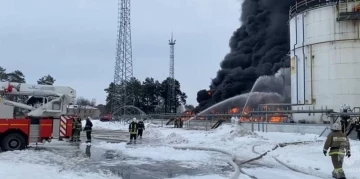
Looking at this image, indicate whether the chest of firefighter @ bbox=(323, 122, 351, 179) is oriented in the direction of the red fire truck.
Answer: no

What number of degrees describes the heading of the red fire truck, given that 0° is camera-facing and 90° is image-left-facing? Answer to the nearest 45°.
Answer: approximately 90°

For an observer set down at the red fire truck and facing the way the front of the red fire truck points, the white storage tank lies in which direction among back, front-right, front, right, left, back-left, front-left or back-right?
back
